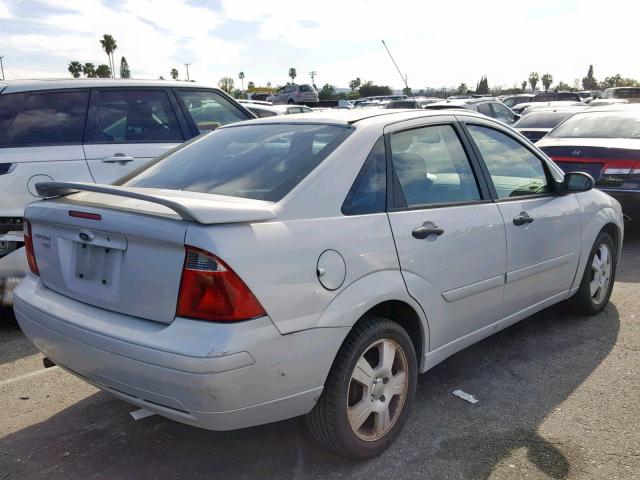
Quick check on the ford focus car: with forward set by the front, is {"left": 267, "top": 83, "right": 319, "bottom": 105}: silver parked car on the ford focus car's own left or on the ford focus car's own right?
on the ford focus car's own left

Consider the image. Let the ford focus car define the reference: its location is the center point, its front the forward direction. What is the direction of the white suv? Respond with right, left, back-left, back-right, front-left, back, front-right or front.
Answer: left

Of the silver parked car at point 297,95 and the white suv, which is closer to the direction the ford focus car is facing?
the silver parked car

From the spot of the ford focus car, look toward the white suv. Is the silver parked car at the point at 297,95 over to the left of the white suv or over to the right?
right

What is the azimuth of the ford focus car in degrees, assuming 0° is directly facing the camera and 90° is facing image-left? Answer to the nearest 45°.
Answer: approximately 225°
